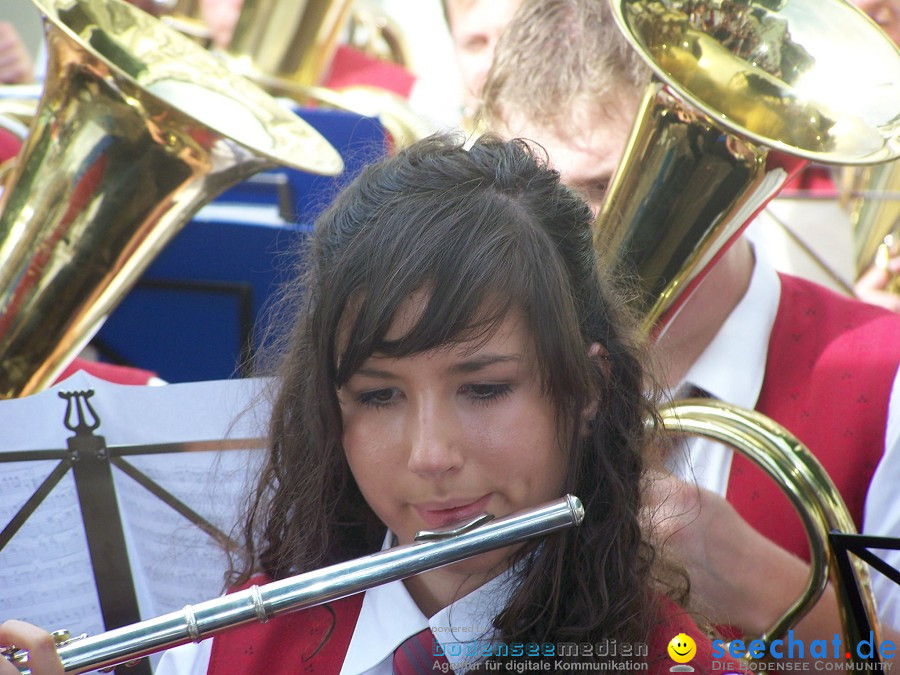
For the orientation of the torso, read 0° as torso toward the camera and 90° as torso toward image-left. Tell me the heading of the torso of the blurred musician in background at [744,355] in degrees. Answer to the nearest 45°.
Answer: approximately 45°

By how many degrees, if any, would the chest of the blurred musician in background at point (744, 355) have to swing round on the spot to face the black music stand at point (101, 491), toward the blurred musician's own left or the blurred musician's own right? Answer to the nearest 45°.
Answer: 0° — they already face it

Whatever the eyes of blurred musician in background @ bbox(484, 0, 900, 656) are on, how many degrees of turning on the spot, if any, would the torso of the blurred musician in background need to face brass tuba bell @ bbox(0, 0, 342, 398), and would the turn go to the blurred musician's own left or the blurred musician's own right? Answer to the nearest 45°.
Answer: approximately 45° to the blurred musician's own right

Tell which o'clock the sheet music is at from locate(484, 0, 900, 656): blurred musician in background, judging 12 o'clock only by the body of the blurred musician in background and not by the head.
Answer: The sheet music is roughly at 12 o'clock from the blurred musician in background.

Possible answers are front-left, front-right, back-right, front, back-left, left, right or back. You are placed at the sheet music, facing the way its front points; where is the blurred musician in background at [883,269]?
front-right

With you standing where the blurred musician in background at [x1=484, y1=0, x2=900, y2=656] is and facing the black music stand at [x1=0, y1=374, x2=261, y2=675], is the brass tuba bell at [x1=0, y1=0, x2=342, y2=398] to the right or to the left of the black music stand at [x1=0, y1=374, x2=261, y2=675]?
right

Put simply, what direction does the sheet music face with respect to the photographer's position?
facing away from the viewer
